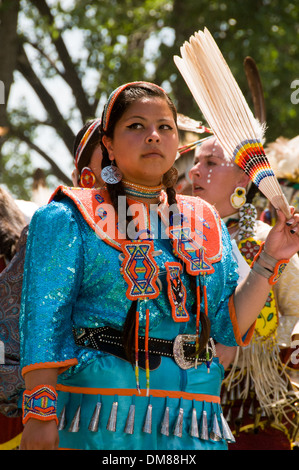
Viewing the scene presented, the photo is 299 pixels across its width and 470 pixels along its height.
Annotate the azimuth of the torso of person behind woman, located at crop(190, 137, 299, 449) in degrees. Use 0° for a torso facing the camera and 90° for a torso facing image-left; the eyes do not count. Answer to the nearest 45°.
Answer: approximately 45°

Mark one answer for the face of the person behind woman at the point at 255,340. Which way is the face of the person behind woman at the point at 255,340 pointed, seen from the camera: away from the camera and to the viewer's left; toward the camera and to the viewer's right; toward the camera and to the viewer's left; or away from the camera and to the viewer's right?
toward the camera and to the viewer's left

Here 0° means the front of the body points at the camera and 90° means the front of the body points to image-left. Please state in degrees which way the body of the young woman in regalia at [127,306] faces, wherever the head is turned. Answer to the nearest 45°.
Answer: approximately 315°

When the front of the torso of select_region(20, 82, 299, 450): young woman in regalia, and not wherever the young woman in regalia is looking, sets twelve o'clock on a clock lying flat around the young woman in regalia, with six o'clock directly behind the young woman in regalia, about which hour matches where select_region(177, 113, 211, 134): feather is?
The feather is roughly at 8 o'clock from the young woman in regalia.

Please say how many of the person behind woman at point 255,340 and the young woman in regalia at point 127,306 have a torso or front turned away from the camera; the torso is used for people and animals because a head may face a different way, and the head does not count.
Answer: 0

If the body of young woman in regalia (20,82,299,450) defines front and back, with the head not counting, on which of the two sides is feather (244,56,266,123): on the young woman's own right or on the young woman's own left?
on the young woman's own left
